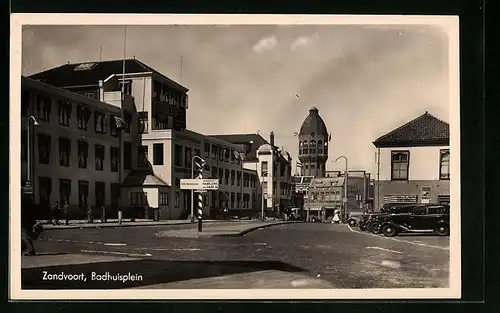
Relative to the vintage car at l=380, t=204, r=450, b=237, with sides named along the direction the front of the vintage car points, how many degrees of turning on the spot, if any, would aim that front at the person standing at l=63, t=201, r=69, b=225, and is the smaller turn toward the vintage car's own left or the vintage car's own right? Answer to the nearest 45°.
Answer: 0° — it already faces them

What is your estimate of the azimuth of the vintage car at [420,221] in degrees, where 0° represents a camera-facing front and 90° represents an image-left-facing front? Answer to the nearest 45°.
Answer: approximately 90°

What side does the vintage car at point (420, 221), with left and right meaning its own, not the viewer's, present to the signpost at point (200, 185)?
front

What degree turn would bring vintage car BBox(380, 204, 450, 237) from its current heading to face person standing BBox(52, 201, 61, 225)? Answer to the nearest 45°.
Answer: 0° — it already faces them
